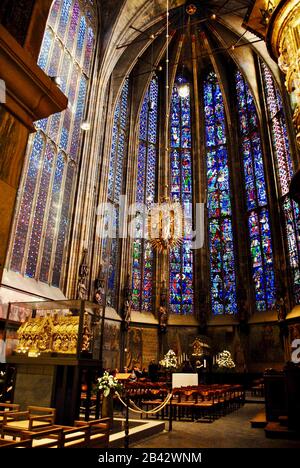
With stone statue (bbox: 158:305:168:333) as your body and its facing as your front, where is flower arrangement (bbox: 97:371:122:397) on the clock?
The flower arrangement is roughly at 12 o'clock from the stone statue.

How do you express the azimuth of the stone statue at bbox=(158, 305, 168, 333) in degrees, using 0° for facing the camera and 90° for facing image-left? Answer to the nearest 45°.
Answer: approximately 0°

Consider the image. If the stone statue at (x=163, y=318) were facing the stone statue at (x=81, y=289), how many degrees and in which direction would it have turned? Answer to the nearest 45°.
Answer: approximately 45° to its right

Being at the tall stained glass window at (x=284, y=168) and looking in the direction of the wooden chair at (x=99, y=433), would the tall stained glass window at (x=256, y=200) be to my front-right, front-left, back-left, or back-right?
back-right

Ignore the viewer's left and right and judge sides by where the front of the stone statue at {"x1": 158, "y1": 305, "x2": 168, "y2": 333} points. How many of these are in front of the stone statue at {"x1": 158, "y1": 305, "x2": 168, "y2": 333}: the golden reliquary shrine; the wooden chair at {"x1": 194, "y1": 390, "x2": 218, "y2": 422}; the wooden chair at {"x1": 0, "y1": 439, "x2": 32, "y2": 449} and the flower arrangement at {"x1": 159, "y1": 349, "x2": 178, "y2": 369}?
4

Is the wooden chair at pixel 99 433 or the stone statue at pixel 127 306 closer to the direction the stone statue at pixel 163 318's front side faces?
the wooden chair

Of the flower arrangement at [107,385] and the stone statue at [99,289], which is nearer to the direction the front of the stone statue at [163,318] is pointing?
the flower arrangement

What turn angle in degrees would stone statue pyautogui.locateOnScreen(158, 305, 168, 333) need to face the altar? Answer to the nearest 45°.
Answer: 0° — it already faces it

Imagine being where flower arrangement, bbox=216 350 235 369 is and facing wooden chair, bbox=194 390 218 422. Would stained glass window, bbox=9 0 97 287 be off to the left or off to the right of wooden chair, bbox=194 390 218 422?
right

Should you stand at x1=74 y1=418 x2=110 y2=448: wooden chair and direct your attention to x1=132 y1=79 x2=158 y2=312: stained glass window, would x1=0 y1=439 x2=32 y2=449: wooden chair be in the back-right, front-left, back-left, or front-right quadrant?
back-left

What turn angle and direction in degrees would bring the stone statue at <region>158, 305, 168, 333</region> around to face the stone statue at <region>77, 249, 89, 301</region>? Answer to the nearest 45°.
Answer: approximately 45° to its right
